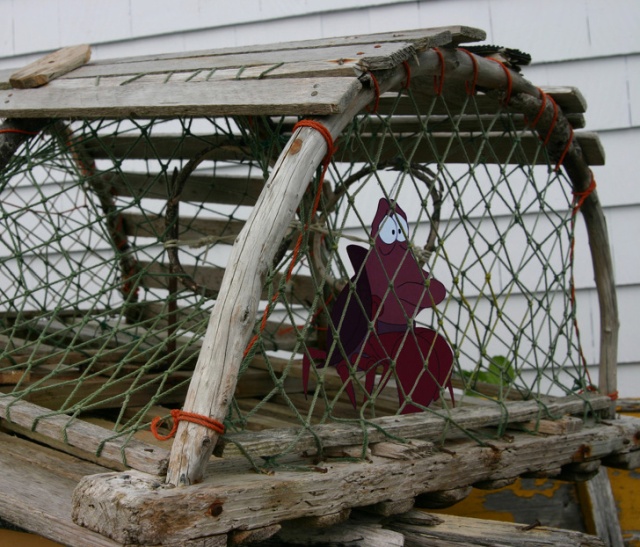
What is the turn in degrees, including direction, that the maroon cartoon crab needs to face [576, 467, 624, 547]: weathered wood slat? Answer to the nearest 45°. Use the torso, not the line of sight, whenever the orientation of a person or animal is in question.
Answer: approximately 90° to its left
